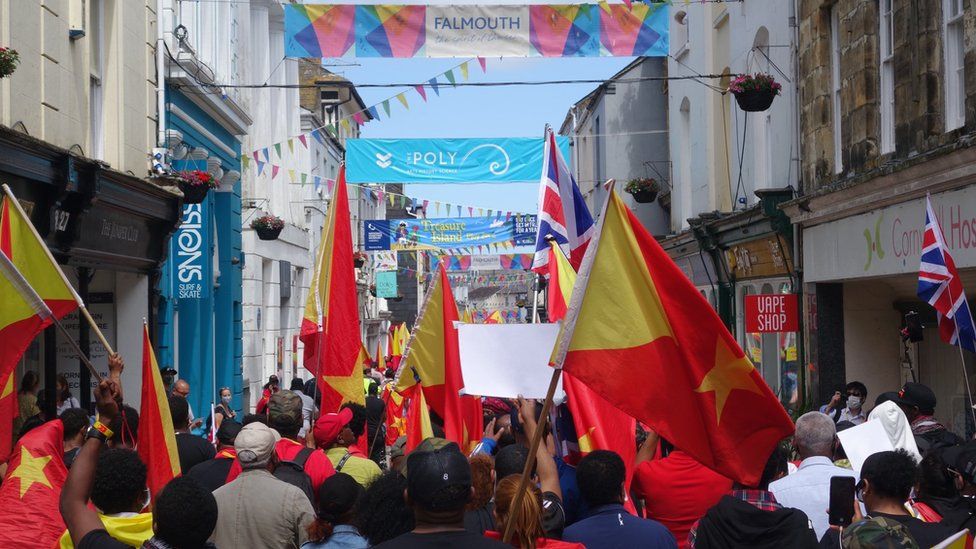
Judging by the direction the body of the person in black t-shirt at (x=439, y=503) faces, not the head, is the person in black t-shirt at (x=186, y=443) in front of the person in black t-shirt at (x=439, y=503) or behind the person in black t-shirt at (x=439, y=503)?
in front

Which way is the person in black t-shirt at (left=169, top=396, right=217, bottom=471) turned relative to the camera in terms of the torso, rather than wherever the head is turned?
away from the camera

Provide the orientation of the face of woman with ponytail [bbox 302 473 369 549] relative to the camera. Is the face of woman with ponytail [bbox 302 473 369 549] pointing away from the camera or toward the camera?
away from the camera

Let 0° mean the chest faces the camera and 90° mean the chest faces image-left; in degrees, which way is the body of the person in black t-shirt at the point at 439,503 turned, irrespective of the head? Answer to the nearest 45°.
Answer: approximately 180°

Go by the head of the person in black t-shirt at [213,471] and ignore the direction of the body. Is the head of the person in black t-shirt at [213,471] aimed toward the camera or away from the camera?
away from the camera

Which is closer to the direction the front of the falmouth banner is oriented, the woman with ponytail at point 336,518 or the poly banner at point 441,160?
the woman with ponytail

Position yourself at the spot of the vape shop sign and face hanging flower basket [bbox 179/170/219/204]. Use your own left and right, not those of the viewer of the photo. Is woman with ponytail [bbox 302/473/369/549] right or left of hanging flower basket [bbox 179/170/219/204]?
left

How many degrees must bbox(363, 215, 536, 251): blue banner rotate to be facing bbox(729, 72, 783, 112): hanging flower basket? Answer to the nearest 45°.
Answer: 0° — it already faces it

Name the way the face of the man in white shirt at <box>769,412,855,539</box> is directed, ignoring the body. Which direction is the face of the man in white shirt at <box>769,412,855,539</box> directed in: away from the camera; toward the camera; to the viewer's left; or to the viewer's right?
away from the camera

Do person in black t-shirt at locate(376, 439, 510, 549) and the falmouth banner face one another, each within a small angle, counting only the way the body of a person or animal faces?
yes

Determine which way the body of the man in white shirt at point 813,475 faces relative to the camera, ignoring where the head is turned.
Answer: away from the camera
